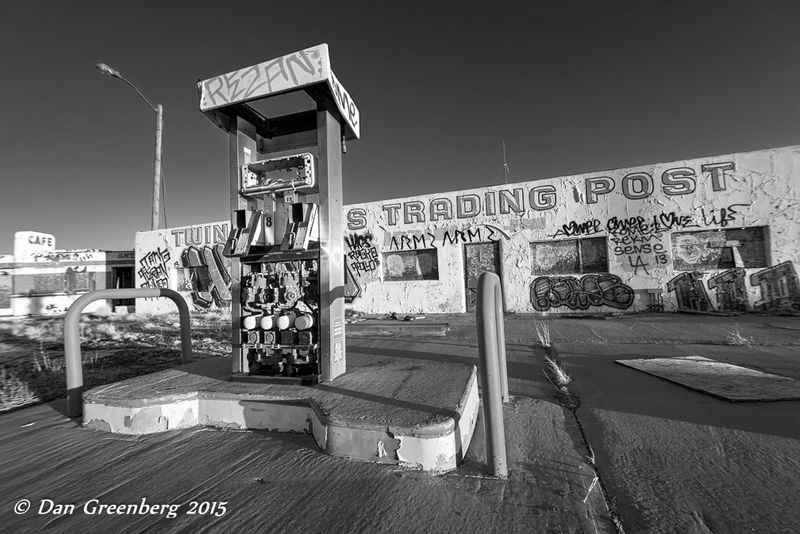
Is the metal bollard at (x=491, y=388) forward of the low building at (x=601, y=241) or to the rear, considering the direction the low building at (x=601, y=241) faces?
forward

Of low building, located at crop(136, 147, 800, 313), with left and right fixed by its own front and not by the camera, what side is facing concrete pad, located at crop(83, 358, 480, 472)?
front

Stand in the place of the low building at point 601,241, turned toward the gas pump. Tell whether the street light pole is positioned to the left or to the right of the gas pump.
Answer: right

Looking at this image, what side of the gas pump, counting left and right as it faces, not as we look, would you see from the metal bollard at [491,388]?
left

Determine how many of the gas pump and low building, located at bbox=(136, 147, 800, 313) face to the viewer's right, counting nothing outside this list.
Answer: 0

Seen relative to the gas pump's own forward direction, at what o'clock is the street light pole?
The street light pole is roughly at 4 o'clock from the gas pump.

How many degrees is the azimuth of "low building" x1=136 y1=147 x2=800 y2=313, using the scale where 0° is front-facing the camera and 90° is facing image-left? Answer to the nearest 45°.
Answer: approximately 45°

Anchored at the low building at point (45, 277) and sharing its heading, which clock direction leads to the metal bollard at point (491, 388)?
The metal bollard is roughly at 12 o'clock from the low building.

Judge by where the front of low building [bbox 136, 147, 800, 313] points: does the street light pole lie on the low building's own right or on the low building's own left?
on the low building's own right

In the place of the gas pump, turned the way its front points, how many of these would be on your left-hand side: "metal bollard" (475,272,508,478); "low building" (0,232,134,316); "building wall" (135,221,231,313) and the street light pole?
1

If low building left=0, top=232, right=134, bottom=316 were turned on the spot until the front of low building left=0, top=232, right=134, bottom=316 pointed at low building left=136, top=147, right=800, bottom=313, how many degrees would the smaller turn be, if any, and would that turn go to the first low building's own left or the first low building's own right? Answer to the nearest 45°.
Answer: approximately 45° to the first low building's own left

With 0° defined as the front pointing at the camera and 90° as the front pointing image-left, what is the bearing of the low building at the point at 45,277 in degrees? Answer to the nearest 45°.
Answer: approximately 0°

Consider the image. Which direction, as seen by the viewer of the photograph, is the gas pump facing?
facing the viewer and to the left of the viewer

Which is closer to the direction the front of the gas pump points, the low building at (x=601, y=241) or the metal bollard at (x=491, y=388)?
the metal bollard
